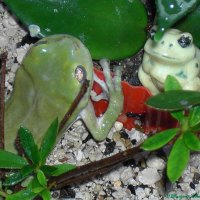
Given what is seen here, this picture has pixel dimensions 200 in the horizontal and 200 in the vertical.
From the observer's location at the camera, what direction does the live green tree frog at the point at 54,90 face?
facing away from the viewer and to the right of the viewer

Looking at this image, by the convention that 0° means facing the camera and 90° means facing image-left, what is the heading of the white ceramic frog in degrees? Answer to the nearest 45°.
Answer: approximately 45°

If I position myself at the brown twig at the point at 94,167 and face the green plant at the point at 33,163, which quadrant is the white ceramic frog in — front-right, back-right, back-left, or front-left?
back-right

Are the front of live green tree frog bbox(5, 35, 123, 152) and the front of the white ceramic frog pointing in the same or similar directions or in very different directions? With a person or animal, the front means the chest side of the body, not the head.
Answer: very different directions
